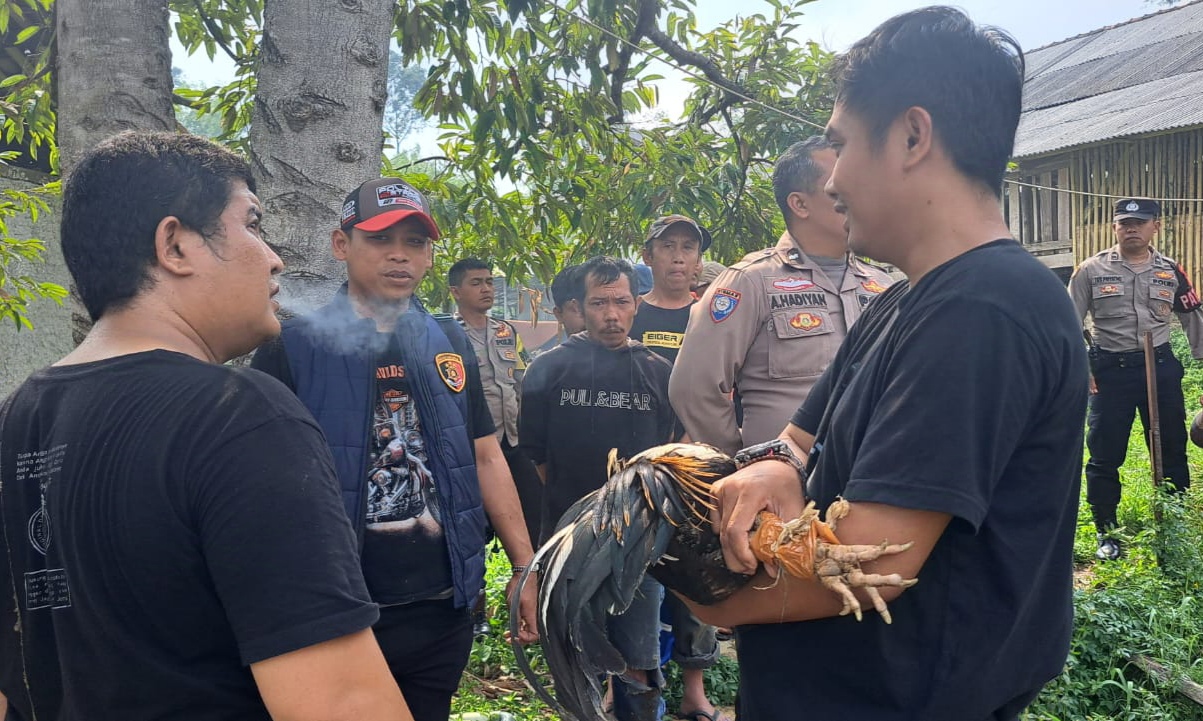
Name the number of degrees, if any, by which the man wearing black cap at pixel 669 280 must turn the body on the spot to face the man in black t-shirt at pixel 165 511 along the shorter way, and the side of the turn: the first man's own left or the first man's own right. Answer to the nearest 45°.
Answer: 0° — they already face them

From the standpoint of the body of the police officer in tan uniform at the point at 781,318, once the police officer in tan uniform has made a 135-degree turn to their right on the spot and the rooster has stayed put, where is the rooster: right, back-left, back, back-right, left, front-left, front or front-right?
left

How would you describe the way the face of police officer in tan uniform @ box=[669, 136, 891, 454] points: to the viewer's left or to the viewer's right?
to the viewer's right

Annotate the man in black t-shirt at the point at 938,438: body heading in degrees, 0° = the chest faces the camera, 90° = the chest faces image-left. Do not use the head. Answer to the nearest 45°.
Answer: approximately 90°

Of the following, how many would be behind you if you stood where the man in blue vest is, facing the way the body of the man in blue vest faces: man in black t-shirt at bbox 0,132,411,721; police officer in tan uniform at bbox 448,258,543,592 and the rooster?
1

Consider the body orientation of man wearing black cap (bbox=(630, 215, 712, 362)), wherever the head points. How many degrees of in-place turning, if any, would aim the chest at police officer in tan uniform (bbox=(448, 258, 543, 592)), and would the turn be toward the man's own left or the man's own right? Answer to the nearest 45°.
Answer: approximately 135° to the man's own right

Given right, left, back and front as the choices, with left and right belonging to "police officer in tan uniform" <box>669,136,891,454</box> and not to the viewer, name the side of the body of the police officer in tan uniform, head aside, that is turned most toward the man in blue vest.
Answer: right

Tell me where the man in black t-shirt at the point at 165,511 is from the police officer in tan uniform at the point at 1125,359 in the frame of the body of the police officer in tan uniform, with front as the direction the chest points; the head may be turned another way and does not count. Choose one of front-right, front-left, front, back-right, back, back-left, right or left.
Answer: front

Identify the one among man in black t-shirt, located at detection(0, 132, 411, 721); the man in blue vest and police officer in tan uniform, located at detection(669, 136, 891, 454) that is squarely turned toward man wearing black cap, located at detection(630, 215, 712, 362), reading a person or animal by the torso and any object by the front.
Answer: the man in black t-shirt

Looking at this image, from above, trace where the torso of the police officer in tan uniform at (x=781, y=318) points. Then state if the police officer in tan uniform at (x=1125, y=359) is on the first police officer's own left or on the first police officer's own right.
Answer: on the first police officer's own left

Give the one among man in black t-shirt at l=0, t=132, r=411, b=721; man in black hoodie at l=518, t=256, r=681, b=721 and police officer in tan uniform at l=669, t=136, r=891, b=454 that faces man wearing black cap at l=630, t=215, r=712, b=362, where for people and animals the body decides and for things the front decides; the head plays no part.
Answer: man in black t-shirt at l=0, t=132, r=411, b=721

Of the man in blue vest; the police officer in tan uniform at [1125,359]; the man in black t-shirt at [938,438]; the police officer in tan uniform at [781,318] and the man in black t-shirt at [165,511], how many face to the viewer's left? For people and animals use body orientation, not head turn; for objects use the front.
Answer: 1

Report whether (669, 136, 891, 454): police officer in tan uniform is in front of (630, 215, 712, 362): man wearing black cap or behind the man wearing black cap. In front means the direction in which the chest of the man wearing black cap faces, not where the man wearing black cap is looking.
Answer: in front

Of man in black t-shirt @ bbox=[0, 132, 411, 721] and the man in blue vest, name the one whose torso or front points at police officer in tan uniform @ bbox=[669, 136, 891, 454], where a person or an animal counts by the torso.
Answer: the man in black t-shirt

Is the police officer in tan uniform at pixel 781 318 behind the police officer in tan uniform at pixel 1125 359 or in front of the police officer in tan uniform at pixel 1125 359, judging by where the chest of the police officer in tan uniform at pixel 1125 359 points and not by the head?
in front
